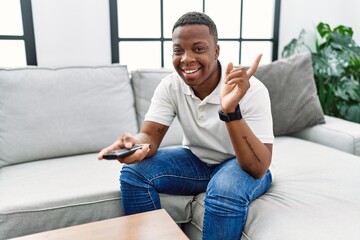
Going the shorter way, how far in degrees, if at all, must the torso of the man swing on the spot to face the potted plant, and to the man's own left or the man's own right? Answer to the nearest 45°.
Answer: approximately 180°
